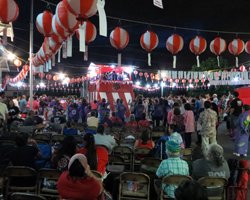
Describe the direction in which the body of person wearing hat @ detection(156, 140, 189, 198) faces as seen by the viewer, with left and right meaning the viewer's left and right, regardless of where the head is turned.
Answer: facing away from the viewer

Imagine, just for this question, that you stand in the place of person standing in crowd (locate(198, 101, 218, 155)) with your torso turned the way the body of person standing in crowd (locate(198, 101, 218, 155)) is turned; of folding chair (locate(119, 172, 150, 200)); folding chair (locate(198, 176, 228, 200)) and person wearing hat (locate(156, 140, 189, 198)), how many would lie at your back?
3

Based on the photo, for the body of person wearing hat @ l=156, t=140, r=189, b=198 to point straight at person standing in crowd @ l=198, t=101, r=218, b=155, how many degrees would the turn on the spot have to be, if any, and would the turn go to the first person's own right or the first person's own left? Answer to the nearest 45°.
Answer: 0° — they already face them

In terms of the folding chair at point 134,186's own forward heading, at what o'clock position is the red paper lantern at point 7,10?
The red paper lantern is roughly at 10 o'clock from the folding chair.

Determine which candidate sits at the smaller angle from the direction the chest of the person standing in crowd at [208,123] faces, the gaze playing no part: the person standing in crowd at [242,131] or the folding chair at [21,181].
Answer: the person standing in crowd

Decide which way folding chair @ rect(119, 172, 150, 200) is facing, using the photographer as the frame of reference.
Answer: facing away from the viewer

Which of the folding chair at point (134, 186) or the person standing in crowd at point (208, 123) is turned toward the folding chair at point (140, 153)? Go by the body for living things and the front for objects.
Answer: the folding chair at point (134, 186)

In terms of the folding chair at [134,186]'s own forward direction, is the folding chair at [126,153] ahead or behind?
ahead

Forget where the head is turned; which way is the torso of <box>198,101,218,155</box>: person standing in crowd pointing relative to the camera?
away from the camera

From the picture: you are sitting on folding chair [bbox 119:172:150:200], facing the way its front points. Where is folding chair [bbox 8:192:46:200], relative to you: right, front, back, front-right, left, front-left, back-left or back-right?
back-left

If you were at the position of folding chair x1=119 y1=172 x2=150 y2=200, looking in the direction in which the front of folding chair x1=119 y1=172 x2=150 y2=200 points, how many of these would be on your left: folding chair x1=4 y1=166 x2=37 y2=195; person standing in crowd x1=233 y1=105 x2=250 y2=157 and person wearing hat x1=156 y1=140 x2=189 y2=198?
1
